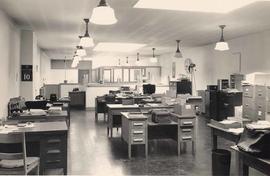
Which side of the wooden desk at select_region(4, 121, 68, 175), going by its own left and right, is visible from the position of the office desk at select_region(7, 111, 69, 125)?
back

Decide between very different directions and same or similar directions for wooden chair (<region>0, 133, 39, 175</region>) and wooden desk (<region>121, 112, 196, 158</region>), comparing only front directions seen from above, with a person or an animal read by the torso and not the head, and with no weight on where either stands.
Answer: very different directions

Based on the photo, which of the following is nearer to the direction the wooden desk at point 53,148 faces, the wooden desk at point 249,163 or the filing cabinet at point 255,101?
the wooden desk

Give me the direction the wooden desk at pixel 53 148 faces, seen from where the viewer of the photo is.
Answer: facing the viewer

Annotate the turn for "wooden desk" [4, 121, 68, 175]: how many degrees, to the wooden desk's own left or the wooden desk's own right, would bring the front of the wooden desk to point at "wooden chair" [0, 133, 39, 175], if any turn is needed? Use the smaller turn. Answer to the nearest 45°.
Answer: approximately 45° to the wooden desk's own right

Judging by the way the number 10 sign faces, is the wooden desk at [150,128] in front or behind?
in front

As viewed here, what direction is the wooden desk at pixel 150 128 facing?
toward the camera

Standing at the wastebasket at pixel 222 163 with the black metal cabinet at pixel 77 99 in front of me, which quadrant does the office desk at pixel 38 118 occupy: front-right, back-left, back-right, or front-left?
front-left

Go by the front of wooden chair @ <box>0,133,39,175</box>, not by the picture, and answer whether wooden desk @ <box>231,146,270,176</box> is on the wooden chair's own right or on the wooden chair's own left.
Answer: on the wooden chair's own right

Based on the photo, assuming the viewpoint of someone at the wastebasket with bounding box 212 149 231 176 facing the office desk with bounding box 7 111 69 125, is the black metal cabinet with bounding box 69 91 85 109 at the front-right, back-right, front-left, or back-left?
front-right

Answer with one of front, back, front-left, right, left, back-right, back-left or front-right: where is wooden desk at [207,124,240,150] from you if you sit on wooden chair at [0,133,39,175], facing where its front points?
front-right

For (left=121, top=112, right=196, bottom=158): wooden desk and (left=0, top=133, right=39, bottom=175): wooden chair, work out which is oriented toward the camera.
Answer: the wooden desk
